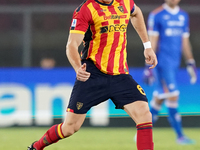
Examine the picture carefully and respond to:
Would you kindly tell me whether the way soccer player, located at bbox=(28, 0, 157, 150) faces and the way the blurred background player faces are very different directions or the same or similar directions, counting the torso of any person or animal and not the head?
same or similar directions

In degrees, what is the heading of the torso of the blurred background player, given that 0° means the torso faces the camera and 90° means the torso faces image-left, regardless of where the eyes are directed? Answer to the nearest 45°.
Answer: approximately 315°

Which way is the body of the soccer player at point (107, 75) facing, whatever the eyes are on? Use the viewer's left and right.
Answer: facing the viewer and to the right of the viewer

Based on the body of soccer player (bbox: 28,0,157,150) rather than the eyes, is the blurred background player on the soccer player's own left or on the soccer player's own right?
on the soccer player's own left

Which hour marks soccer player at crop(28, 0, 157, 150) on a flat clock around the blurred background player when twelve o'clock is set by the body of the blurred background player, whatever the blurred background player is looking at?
The soccer player is roughly at 2 o'clock from the blurred background player.

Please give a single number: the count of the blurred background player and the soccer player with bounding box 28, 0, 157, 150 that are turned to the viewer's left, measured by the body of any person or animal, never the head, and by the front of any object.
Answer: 0
